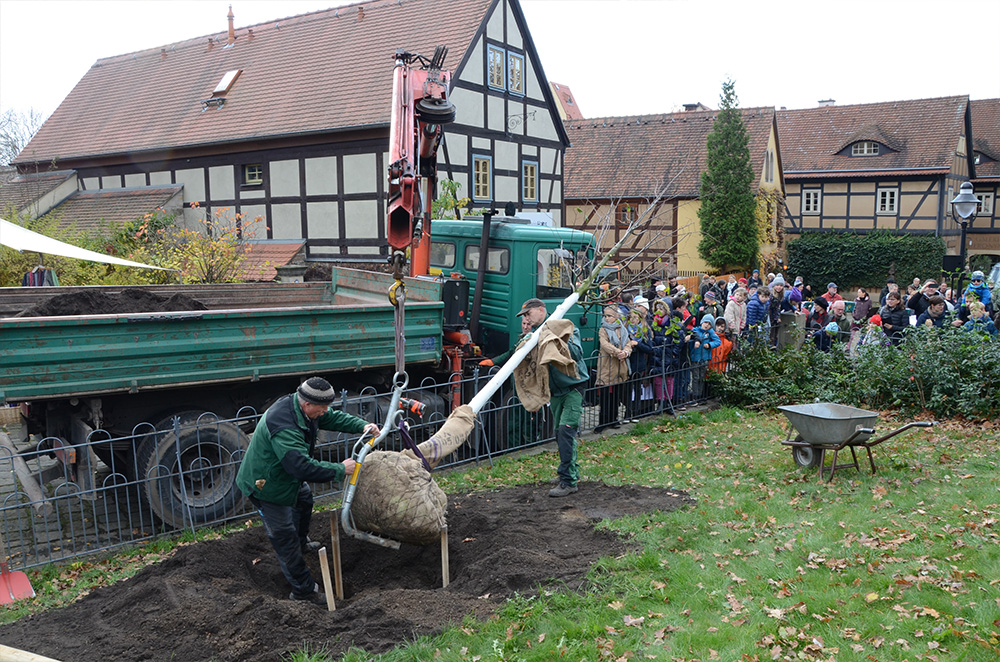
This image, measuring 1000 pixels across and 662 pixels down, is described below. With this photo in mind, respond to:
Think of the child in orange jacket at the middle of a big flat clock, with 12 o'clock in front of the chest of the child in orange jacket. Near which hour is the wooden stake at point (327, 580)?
The wooden stake is roughly at 11 o'clock from the child in orange jacket.

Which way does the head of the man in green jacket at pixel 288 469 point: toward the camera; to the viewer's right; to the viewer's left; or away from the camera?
to the viewer's right

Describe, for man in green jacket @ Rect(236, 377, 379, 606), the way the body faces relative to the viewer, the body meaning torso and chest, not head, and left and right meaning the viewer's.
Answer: facing to the right of the viewer

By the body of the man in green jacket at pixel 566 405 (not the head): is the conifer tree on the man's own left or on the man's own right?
on the man's own right

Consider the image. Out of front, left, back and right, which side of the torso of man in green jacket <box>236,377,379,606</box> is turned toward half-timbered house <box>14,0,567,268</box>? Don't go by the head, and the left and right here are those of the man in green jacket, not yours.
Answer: left

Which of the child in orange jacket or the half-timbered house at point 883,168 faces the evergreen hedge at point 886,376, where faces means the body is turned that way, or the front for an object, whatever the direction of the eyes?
the half-timbered house

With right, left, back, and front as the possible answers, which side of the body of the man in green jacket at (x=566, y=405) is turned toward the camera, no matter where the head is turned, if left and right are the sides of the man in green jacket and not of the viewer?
left

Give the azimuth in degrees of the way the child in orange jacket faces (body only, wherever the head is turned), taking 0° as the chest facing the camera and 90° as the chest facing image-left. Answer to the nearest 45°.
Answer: approximately 45°

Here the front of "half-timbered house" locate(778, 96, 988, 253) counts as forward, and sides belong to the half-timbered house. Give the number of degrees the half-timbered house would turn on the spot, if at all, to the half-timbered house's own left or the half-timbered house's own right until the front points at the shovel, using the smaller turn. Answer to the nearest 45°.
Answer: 0° — it already faces it

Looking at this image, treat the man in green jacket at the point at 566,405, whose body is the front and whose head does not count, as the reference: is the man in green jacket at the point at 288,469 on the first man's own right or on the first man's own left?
on the first man's own left
